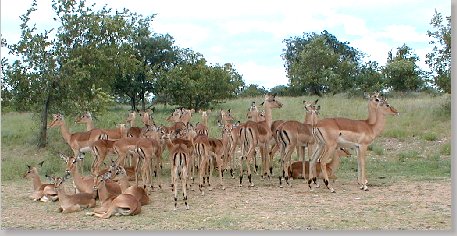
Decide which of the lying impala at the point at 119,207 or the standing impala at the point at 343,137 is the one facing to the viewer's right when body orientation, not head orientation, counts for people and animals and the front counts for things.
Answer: the standing impala

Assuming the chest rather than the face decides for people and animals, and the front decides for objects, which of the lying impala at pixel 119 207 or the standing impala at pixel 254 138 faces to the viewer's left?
the lying impala

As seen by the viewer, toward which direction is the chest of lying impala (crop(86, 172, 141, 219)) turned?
to the viewer's left

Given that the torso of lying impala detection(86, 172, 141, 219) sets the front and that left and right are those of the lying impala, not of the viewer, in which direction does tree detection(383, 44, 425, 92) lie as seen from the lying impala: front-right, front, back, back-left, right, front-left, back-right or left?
back-right

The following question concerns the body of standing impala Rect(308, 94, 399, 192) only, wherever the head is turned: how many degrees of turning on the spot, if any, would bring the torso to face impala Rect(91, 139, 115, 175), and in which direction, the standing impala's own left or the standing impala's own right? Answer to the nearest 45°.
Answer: approximately 180°

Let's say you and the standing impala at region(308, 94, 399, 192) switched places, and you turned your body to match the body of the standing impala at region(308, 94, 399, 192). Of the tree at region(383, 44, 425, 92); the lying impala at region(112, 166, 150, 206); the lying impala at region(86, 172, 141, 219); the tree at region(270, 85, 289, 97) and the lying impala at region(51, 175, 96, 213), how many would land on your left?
2

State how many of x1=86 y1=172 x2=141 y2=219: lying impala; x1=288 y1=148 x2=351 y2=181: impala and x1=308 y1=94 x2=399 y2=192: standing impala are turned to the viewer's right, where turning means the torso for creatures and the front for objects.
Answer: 2

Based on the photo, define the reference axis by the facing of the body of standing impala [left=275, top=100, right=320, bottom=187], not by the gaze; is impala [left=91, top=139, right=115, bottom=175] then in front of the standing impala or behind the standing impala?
behind

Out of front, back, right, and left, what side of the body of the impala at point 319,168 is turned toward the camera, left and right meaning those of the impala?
right

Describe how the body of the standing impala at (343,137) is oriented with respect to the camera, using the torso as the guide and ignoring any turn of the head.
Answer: to the viewer's right

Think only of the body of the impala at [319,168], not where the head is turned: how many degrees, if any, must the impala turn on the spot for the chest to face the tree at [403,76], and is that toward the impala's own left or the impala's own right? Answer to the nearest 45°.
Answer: approximately 90° to the impala's own left

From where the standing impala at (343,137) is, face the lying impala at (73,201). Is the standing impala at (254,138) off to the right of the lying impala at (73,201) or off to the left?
right
